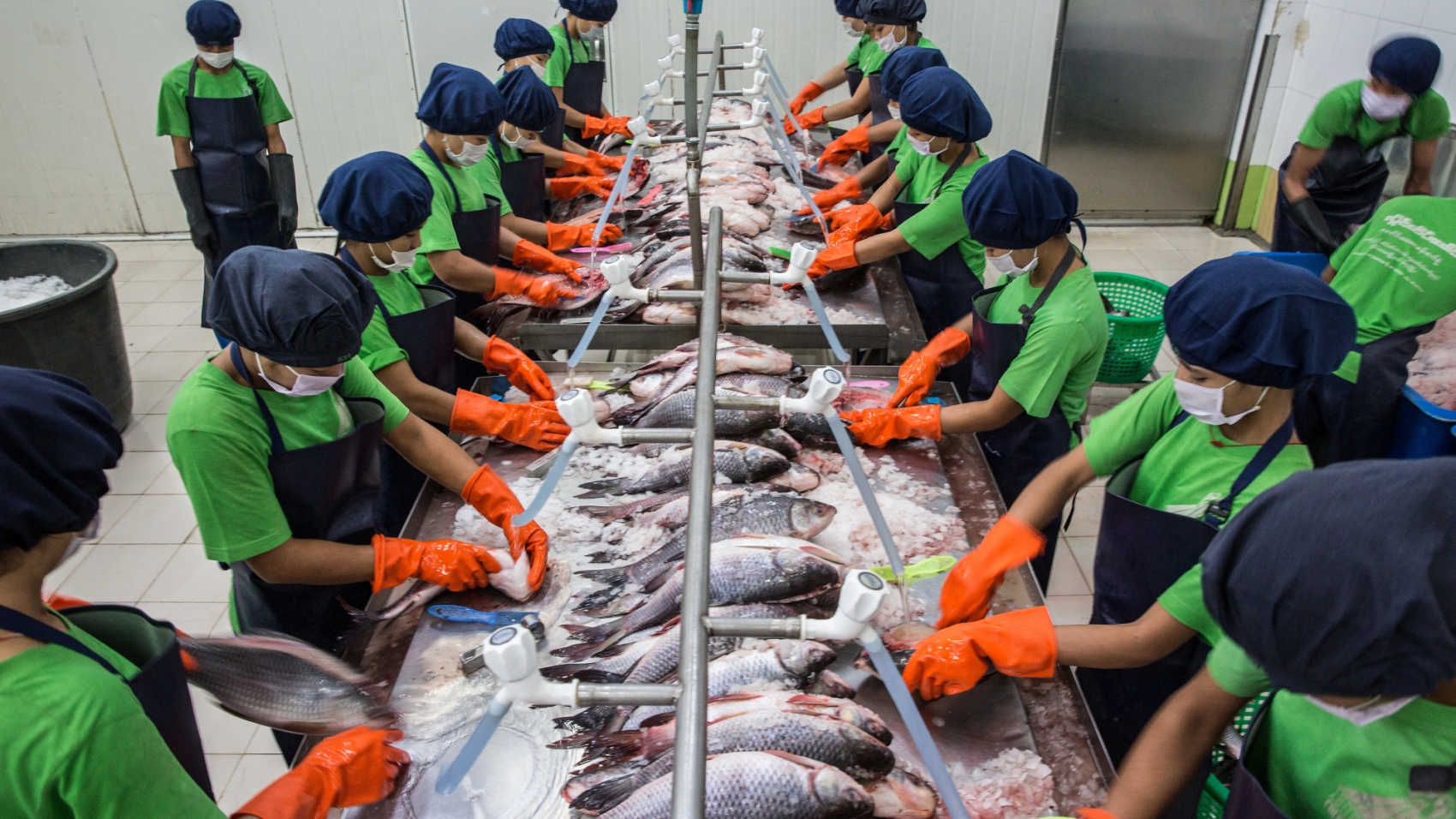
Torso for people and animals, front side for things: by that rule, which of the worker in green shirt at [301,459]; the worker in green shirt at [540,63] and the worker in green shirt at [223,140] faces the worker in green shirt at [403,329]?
the worker in green shirt at [223,140]

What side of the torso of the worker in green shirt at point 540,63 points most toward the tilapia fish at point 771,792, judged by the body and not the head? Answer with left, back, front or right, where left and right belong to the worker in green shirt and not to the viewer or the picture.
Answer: right

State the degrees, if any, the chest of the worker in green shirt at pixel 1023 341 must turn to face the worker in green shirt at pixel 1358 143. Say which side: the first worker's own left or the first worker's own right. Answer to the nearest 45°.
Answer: approximately 180°

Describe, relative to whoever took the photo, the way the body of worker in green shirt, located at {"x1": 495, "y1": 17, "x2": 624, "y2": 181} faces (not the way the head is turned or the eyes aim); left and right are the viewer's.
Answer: facing to the right of the viewer

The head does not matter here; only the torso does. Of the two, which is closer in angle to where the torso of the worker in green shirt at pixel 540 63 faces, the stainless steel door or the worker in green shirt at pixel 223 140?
the stainless steel door

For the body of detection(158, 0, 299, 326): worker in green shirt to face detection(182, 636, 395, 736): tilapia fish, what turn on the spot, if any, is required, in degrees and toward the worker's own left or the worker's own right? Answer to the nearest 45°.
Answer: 0° — they already face it

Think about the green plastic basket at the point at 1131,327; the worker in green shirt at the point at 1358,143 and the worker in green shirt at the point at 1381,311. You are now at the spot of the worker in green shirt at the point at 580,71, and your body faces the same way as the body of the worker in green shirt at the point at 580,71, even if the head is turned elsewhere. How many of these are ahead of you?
3

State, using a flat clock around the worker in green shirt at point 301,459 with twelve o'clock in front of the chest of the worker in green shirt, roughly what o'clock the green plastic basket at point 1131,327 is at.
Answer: The green plastic basket is roughly at 10 o'clock from the worker in green shirt.

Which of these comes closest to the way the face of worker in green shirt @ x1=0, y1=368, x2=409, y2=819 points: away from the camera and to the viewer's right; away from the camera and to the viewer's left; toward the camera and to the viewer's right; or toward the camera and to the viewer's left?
away from the camera and to the viewer's right

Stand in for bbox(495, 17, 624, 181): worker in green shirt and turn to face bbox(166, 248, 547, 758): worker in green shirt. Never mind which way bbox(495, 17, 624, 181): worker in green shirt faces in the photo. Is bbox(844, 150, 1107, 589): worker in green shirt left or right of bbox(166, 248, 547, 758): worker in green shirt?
left

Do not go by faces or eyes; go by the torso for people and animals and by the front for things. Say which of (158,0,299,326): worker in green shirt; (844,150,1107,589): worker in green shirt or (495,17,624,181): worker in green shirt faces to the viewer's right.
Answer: (495,17,624,181): worker in green shirt

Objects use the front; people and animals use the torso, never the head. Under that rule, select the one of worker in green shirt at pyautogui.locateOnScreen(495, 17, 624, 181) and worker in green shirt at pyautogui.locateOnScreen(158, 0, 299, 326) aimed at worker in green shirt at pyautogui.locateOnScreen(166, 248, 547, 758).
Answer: worker in green shirt at pyautogui.locateOnScreen(158, 0, 299, 326)

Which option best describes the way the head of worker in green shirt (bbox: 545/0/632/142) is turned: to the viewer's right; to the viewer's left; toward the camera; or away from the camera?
to the viewer's right
